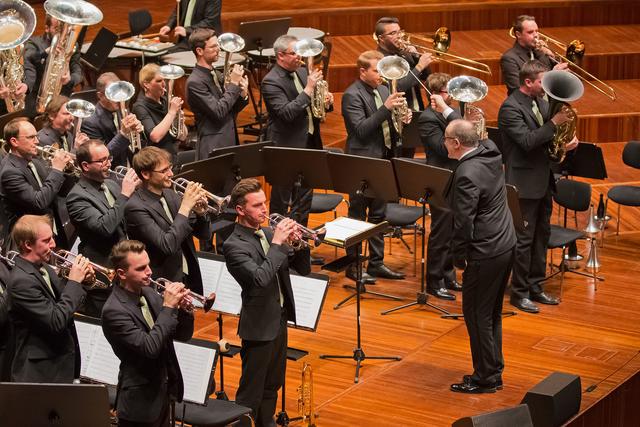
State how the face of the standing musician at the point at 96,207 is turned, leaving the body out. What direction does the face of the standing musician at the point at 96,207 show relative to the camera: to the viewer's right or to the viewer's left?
to the viewer's right

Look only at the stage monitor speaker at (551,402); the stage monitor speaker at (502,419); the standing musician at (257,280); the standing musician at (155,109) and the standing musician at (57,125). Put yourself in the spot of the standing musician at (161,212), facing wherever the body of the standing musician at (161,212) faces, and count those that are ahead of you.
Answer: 3

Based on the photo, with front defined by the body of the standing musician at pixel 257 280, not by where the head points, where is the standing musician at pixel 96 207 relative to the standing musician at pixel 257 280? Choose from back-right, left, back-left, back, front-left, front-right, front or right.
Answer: back

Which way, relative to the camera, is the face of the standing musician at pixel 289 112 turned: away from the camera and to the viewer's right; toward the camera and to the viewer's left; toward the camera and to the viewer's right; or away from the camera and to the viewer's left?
toward the camera and to the viewer's right

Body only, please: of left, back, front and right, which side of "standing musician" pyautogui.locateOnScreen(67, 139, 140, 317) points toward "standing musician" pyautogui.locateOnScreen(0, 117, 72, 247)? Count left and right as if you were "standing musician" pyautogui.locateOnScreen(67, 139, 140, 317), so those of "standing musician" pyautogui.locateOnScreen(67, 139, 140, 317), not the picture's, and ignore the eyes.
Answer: back

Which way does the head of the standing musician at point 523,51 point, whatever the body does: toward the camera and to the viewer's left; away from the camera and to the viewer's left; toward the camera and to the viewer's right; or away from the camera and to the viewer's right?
toward the camera and to the viewer's right

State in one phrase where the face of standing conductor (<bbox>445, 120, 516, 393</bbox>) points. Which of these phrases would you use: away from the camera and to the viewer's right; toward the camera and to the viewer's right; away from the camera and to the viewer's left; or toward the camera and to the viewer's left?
away from the camera and to the viewer's left
